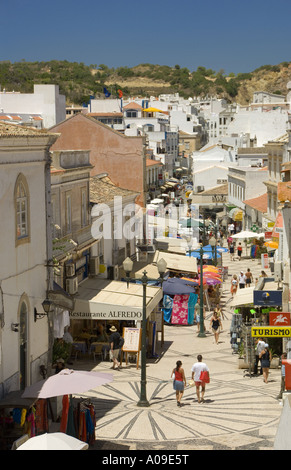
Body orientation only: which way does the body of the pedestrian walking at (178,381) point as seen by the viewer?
away from the camera

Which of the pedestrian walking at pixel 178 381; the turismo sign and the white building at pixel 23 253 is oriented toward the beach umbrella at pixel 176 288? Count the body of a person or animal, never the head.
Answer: the pedestrian walking

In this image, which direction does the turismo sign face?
toward the camera

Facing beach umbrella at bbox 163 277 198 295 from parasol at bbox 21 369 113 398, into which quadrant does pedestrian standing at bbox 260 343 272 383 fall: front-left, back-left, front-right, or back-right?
front-right

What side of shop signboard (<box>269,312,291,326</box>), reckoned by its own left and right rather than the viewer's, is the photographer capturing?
front

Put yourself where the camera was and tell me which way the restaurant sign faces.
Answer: facing the viewer

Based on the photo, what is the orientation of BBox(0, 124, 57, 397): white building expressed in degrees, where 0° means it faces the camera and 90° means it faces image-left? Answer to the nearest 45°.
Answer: approximately 315°

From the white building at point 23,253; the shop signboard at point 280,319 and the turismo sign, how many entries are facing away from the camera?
0

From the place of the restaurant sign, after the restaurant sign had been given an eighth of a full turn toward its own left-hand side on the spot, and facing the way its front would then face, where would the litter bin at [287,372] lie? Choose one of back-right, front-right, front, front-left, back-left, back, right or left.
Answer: front

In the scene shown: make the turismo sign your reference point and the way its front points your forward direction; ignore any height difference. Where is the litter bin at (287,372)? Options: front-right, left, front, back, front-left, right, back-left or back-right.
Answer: front

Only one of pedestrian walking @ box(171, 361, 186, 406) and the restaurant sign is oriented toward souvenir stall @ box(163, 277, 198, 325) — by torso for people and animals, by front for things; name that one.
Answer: the pedestrian walking
